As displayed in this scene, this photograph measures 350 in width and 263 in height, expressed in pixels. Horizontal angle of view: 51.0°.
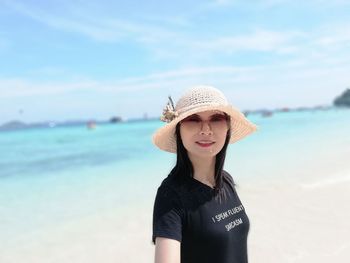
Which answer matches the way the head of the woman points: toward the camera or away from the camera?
toward the camera
